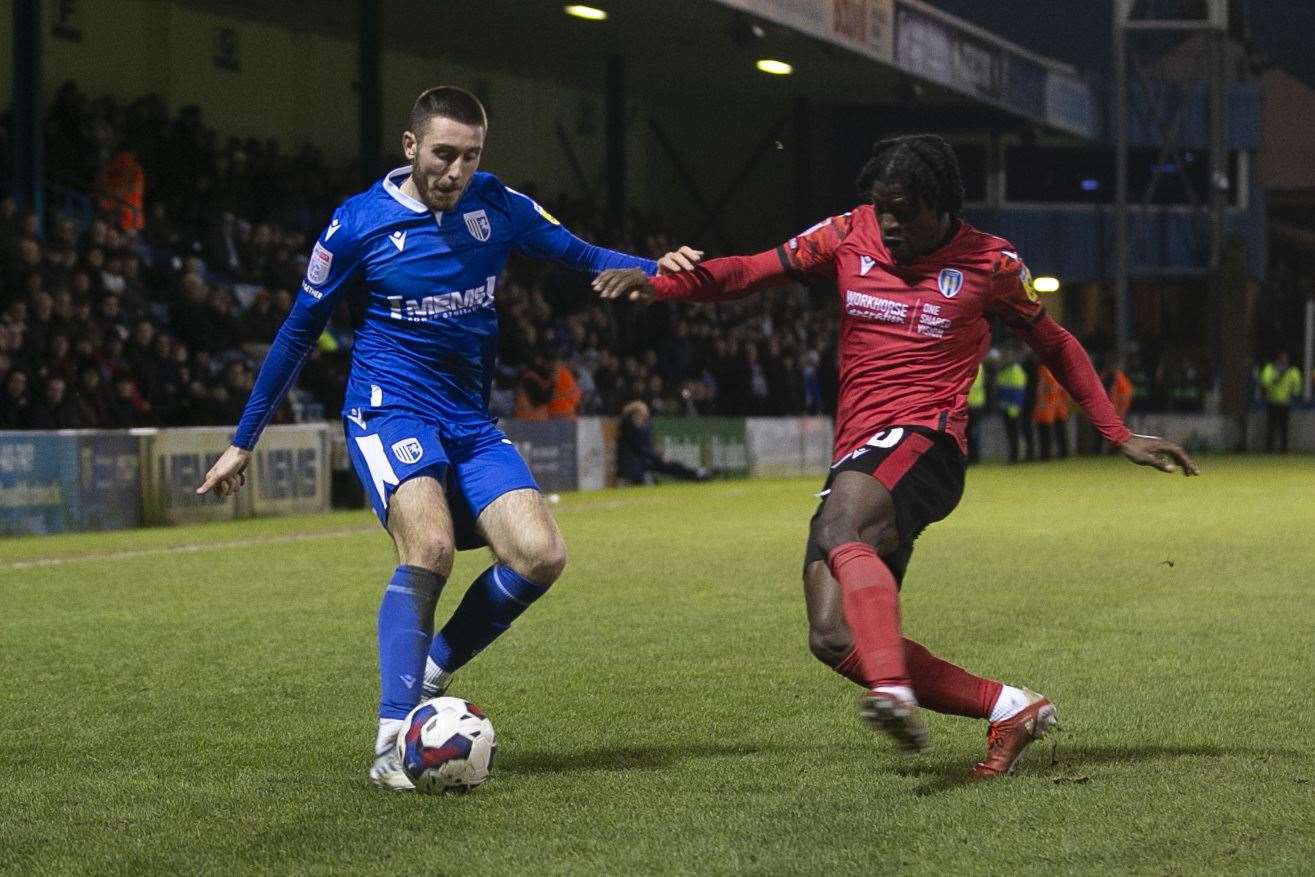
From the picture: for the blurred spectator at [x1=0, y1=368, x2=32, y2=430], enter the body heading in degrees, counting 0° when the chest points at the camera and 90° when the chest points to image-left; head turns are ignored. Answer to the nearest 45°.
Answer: approximately 315°

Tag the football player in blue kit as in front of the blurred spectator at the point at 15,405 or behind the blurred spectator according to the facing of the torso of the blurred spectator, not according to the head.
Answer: in front

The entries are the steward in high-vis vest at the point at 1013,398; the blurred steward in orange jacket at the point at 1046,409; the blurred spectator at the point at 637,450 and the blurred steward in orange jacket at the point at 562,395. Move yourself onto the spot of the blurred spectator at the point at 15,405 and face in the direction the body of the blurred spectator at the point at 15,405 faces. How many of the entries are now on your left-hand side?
4

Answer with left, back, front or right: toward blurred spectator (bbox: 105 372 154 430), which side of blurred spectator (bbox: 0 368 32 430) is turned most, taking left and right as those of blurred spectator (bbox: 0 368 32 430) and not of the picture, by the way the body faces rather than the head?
left

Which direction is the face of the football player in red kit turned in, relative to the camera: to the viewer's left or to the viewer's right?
to the viewer's left

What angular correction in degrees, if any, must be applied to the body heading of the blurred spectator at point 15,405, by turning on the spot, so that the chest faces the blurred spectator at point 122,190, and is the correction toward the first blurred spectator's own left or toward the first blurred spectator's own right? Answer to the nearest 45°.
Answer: approximately 135° to the first blurred spectator's own left

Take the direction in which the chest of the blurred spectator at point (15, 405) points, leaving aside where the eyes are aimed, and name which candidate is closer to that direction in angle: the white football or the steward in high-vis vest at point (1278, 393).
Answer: the white football

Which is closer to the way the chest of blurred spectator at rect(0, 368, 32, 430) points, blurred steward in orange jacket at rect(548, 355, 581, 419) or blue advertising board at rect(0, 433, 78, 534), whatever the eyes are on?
the blue advertising board

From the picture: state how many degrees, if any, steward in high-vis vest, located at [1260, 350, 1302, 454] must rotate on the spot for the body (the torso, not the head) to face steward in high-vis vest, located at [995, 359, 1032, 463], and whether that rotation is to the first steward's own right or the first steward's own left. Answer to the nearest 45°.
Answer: approximately 45° to the first steward's own right
